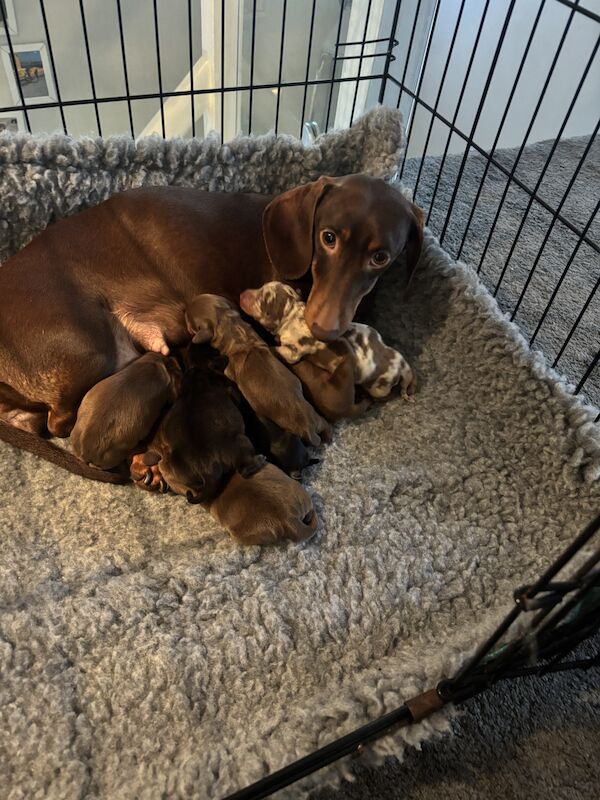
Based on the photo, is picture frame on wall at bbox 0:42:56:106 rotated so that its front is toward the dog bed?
yes

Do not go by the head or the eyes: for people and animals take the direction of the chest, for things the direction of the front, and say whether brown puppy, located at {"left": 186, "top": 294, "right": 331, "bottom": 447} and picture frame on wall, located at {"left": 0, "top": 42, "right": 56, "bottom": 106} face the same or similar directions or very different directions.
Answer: very different directions

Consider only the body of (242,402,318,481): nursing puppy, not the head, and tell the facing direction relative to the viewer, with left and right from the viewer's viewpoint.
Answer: facing away from the viewer and to the left of the viewer

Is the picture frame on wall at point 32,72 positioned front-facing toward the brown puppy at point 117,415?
yes

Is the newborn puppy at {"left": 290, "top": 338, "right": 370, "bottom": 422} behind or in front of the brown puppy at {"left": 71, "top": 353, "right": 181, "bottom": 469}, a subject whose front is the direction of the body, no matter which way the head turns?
in front

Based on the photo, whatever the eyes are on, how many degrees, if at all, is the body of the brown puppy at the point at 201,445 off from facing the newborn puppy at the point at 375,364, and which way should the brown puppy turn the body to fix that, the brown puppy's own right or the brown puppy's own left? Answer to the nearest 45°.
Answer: approximately 45° to the brown puppy's own right

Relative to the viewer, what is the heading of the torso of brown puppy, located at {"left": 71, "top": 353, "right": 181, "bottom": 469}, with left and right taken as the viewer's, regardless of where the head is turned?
facing away from the viewer and to the right of the viewer

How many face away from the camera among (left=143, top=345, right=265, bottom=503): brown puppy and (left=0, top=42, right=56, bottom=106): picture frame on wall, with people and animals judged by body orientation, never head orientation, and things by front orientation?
1

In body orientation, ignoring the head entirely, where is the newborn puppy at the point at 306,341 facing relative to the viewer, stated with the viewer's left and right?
facing away from the viewer and to the left of the viewer

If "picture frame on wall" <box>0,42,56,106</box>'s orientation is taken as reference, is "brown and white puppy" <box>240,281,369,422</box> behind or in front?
in front

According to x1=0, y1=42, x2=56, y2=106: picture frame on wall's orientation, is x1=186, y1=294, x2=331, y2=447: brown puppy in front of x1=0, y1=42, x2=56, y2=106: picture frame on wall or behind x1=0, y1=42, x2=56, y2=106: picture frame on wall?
in front

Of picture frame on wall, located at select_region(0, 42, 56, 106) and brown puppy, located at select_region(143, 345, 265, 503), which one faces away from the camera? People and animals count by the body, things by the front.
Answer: the brown puppy
